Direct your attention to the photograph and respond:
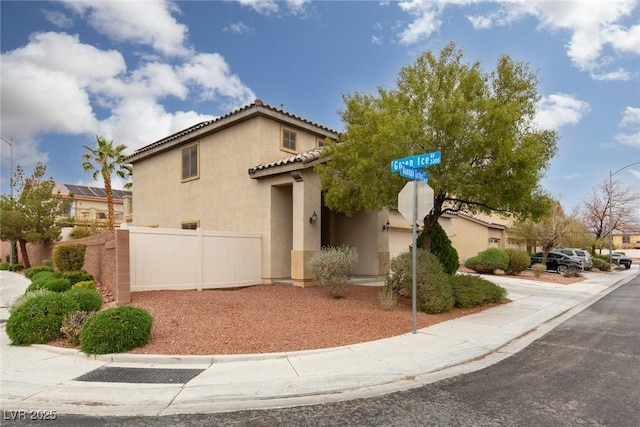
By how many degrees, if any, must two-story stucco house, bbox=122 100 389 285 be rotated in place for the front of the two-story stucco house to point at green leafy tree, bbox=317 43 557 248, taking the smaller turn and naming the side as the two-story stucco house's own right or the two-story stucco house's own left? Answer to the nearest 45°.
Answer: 0° — it already faces it

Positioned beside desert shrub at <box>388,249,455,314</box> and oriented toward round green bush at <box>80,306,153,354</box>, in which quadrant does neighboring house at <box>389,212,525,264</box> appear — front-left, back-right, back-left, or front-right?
back-right

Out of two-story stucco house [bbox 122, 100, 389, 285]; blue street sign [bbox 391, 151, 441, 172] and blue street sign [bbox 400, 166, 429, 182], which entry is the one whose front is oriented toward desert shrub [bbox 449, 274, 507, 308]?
the two-story stucco house

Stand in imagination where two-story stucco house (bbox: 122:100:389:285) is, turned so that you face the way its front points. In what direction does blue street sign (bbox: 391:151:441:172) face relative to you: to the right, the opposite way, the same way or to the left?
to the right

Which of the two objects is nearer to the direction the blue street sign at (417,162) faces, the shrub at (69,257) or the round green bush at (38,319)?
the round green bush

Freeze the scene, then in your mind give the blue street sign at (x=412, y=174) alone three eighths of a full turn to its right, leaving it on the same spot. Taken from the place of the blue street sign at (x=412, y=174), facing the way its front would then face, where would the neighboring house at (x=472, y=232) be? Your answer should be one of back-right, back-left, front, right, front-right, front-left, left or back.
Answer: right

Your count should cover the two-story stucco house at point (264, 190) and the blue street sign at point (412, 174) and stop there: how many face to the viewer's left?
0

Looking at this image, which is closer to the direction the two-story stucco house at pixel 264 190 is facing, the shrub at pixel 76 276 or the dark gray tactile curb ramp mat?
the dark gray tactile curb ramp mat

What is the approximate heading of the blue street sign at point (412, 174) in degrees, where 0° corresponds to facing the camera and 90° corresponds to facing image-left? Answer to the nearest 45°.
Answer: approximately 315°

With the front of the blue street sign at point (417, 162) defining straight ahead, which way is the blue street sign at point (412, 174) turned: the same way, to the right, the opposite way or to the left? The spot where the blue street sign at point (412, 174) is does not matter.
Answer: to the left

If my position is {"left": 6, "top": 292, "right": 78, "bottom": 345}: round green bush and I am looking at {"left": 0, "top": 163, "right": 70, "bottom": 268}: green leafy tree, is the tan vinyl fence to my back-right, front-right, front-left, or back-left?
front-right

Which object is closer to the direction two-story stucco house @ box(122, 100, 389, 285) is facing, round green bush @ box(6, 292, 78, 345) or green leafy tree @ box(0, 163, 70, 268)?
the round green bush

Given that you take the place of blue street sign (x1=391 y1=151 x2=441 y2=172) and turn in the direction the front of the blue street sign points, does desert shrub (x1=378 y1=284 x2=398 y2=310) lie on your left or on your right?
on your right

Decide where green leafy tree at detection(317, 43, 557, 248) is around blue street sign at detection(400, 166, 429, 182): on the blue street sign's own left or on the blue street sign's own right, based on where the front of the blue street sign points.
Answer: on the blue street sign's own left

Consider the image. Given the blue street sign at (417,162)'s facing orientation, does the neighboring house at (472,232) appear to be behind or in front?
behind

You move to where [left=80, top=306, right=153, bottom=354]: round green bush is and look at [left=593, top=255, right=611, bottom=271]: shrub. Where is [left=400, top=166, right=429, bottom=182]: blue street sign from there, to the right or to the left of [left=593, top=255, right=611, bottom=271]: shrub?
right
